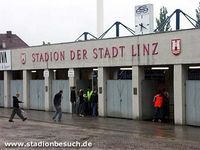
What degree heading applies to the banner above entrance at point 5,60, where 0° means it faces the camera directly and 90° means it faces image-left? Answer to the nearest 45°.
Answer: approximately 0°

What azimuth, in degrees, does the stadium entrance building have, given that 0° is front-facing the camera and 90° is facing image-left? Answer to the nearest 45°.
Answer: approximately 45°

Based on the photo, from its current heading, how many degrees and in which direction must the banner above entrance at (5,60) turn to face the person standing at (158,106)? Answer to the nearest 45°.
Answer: approximately 45° to its left

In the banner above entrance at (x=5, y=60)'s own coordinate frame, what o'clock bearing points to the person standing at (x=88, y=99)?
The person standing is roughly at 9 o'clock from the banner above entrance.
